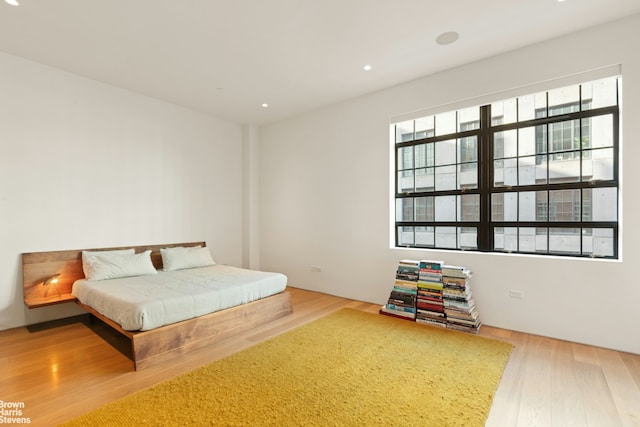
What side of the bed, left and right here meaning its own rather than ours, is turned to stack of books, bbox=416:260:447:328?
front

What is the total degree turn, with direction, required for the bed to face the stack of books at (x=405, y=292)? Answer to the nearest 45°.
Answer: approximately 45° to its left

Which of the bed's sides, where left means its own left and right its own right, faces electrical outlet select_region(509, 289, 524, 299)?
front

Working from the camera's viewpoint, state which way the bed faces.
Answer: facing the viewer and to the right of the viewer

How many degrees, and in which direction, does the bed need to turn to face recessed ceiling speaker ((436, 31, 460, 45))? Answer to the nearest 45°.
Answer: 0° — it already faces it

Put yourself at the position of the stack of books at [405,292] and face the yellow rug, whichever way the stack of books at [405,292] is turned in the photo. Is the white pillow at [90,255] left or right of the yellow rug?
right
